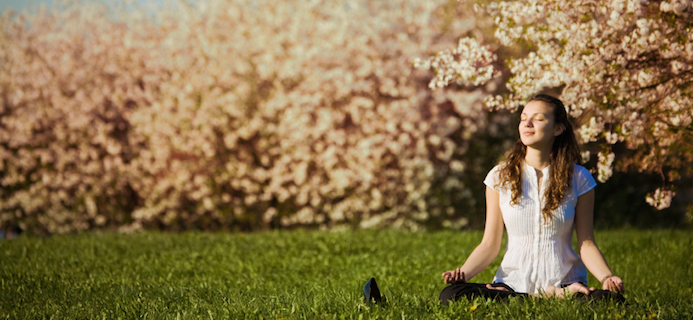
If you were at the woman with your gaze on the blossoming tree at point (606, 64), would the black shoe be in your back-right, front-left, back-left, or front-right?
back-left

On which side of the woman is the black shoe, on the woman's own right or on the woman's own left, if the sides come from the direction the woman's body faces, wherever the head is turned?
on the woman's own right

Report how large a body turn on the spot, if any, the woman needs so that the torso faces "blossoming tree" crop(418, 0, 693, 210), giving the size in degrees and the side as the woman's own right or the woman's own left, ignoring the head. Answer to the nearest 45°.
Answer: approximately 180°

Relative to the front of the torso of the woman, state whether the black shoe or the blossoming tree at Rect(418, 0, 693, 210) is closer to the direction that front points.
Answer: the black shoe

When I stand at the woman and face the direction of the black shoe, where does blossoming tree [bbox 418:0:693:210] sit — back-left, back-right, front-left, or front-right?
back-right

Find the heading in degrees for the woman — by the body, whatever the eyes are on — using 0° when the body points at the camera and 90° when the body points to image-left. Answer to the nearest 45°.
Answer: approximately 0°
